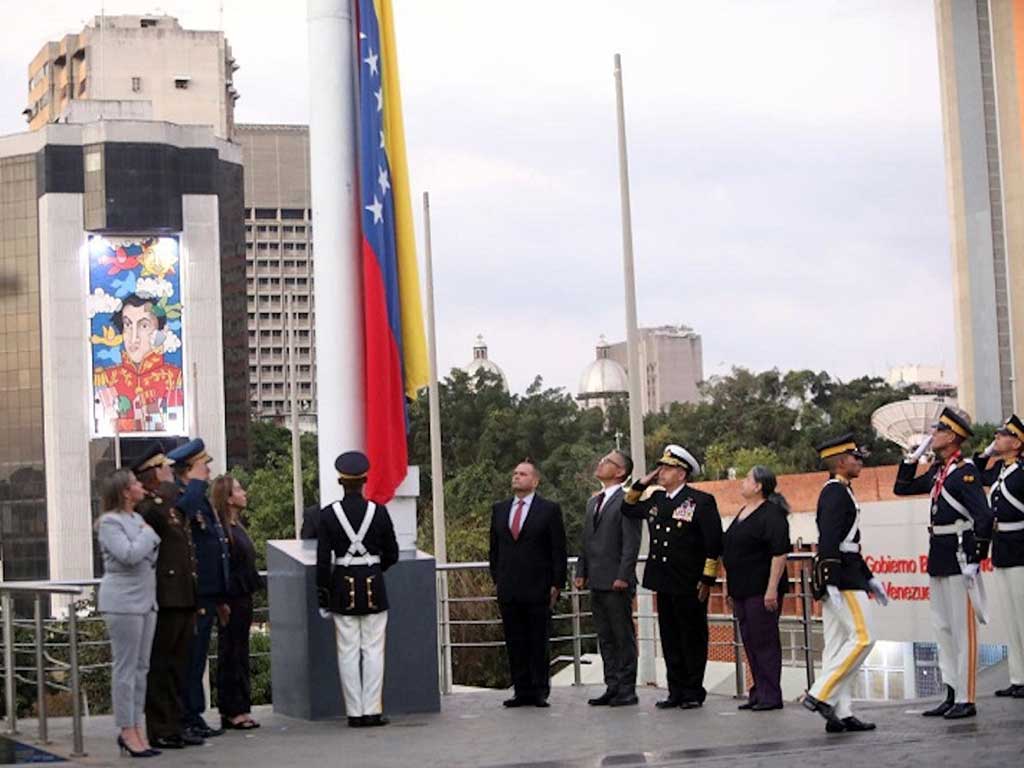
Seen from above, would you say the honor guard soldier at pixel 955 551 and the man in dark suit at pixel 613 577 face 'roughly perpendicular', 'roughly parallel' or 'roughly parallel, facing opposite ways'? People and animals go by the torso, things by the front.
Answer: roughly parallel

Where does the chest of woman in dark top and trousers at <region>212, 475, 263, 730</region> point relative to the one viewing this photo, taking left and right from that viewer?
facing to the right of the viewer

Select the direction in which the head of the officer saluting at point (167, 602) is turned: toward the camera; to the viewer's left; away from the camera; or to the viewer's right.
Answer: to the viewer's right

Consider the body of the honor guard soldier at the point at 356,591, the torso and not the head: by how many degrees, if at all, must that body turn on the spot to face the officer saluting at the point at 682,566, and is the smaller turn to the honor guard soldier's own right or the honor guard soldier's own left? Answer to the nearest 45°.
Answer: approximately 90° to the honor guard soldier's own right

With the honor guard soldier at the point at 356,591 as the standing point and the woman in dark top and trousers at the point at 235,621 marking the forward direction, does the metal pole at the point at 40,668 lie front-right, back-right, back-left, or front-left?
front-left

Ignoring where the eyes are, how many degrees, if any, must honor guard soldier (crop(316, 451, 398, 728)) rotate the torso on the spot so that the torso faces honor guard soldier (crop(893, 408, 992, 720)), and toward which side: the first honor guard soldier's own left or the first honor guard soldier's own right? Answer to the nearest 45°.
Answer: approximately 90° to the first honor guard soldier's own right

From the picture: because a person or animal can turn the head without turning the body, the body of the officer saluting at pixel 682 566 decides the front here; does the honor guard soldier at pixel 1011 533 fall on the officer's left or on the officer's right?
on the officer's left

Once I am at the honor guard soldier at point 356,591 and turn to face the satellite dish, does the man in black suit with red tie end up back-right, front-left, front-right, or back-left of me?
front-right

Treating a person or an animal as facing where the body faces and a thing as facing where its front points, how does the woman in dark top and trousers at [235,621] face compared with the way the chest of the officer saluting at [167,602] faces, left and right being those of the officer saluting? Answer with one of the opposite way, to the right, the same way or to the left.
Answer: the same way

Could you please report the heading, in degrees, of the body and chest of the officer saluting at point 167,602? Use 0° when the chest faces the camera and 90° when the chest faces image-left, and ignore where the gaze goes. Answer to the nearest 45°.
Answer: approximately 270°

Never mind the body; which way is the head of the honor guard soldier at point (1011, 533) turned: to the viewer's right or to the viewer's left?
to the viewer's left

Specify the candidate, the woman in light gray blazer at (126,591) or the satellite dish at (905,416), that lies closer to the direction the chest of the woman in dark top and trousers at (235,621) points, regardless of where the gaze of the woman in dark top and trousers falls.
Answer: the satellite dish

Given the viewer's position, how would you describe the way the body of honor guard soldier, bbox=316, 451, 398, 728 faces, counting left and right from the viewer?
facing away from the viewer

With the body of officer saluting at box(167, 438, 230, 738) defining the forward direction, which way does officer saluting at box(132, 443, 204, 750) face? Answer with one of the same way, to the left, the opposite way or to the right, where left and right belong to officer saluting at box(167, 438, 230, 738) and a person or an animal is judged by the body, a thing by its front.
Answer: the same way
